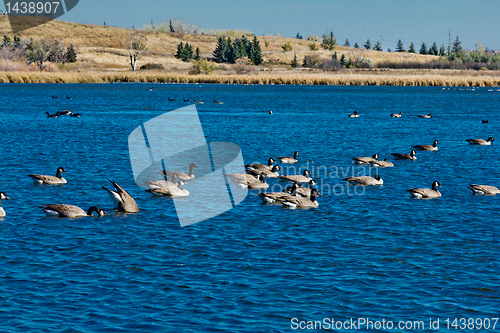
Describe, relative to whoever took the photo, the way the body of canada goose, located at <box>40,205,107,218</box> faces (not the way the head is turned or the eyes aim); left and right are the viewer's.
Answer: facing to the right of the viewer

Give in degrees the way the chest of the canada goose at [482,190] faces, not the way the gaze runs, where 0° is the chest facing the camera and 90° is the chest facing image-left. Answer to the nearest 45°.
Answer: approximately 270°

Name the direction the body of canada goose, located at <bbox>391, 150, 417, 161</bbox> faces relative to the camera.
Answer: to the viewer's right

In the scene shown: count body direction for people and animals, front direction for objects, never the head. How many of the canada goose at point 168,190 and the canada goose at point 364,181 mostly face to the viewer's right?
2

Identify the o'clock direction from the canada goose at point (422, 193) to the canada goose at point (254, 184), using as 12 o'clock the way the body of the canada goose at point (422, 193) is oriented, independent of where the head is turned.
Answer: the canada goose at point (254, 184) is roughly at 6 o'clock from the canada goose at point (422, 193).

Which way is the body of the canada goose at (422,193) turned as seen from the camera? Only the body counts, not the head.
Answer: to the viewer's right

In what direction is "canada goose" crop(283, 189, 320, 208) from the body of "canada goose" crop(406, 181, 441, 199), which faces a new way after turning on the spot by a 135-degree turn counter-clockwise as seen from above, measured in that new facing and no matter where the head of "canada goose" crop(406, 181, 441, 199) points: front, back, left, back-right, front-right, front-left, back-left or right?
left

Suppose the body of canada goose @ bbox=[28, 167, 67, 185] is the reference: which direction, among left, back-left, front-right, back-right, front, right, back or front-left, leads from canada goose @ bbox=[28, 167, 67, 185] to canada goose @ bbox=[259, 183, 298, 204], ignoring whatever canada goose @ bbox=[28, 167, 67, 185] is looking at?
front-right

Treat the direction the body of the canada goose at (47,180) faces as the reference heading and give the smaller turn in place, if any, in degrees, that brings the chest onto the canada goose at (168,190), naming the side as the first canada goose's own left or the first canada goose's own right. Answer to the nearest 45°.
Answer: approximately 45° to the first canada goose's own right

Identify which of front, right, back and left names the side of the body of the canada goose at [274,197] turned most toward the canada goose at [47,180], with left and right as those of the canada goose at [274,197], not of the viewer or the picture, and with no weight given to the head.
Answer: back
